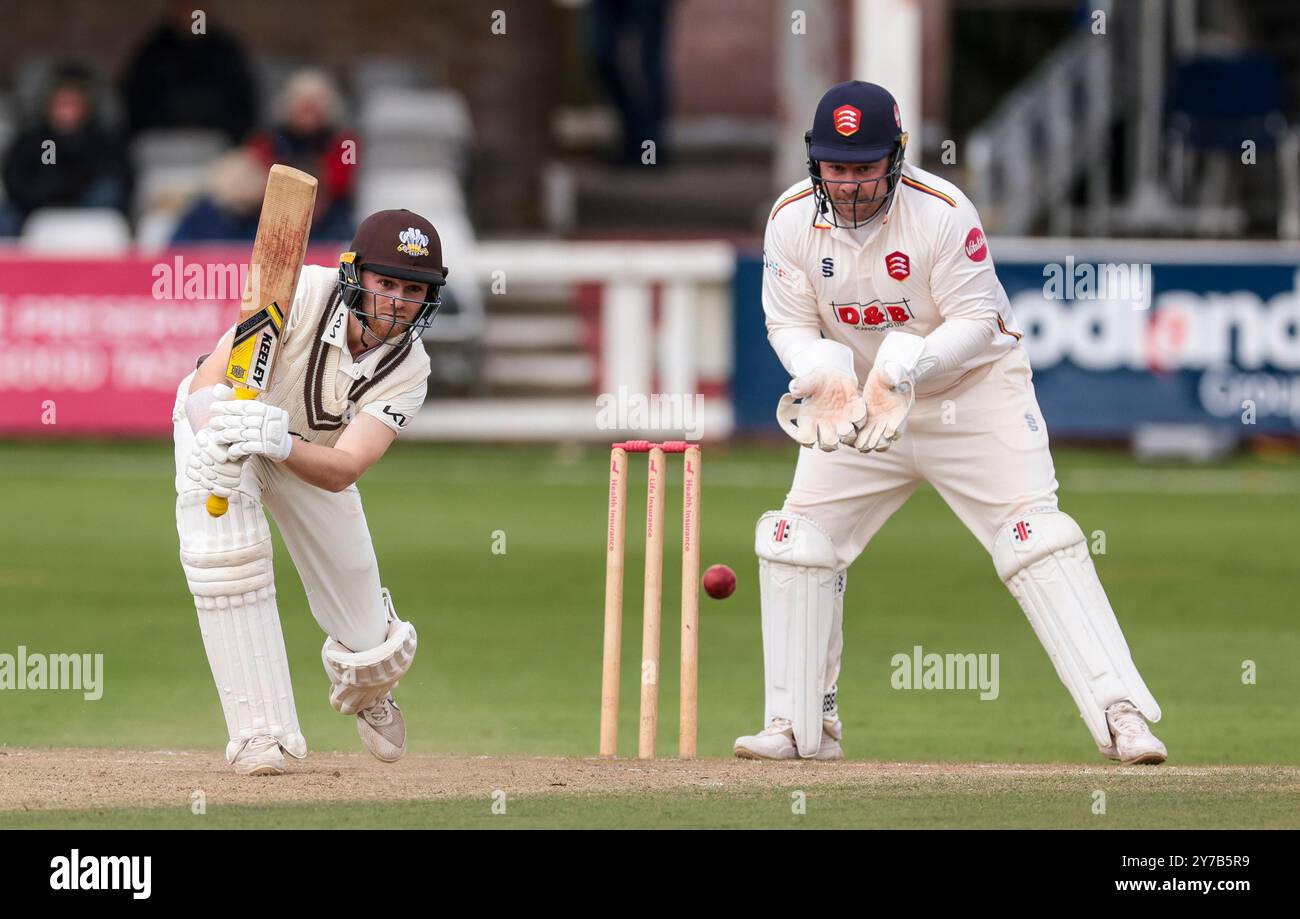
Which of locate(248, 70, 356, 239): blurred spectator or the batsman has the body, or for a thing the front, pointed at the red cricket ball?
the blurred spectator

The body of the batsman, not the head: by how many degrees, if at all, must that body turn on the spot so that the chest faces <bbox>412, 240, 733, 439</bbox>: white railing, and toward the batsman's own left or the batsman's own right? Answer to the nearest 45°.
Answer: approximately 180°

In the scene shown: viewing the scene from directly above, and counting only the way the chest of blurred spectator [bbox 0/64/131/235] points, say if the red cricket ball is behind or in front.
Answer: in front

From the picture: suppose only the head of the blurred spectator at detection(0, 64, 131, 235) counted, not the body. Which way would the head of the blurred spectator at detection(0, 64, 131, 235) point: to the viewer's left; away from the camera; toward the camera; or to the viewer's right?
toward the camera

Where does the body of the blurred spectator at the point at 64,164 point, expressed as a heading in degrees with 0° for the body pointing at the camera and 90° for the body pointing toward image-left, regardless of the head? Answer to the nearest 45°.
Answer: approximately 0°

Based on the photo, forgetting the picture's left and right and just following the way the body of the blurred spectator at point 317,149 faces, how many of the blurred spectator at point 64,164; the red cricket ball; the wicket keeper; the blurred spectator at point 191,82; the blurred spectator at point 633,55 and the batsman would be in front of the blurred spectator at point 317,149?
3

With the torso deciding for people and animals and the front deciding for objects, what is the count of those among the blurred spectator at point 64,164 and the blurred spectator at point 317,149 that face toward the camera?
2

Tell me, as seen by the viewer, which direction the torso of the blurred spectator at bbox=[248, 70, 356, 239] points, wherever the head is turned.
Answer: toward the camera

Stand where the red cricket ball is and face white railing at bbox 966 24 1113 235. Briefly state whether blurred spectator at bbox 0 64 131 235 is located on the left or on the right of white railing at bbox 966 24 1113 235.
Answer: left

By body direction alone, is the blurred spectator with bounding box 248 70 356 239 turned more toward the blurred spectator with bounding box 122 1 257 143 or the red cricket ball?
the red cricket ball

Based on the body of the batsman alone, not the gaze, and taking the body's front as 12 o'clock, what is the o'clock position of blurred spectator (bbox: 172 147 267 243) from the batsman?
The blurred spectator is roughly at 6 o'clock from the batsman.

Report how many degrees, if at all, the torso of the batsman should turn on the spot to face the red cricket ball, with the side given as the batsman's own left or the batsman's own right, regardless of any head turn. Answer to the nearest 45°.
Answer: approximately 90° to the batsman's own left

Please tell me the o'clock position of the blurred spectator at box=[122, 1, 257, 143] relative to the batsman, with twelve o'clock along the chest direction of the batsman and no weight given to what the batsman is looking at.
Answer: The blurred spectator is roughly at 6 o'clock from the batsman.

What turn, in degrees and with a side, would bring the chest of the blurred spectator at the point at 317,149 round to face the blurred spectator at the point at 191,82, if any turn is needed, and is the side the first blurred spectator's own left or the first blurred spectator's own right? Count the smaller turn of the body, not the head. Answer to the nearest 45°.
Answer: approximately 135° to the first blurred spectator's own right

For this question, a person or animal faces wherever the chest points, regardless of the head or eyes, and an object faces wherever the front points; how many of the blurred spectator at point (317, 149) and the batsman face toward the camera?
2

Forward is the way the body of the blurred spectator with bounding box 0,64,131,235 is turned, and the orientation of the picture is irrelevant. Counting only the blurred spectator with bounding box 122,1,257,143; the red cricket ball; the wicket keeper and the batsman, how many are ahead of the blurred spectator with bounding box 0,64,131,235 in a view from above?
3

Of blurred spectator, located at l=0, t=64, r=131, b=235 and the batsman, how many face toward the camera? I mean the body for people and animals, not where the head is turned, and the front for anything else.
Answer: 2
